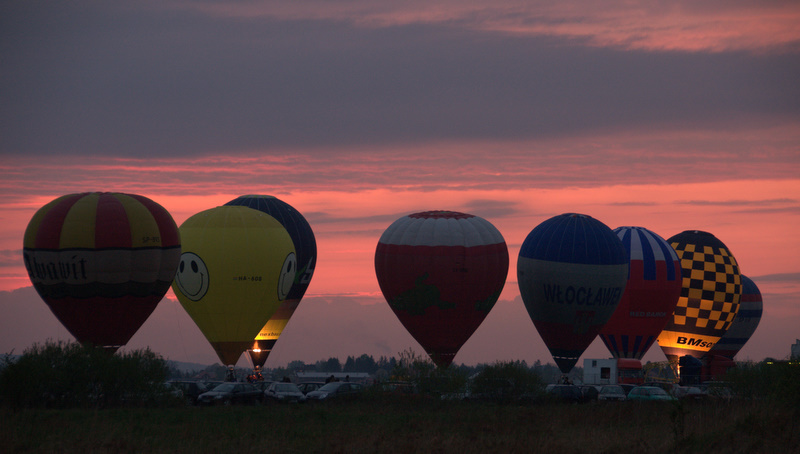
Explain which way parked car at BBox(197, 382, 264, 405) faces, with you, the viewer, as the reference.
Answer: facing the viewer and to the left of the viewer
